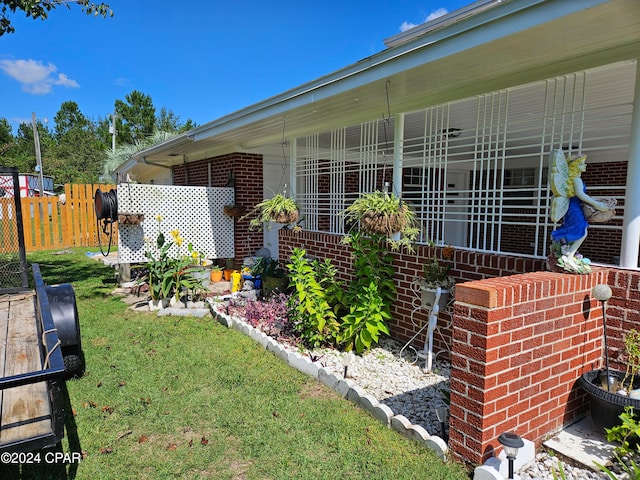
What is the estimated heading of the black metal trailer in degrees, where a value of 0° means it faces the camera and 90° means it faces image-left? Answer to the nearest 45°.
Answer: approximately 0°

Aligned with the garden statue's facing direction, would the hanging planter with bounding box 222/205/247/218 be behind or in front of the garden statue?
behind

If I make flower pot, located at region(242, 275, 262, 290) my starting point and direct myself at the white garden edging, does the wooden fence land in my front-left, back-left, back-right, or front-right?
back-right

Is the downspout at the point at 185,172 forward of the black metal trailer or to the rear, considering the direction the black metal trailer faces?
to the rear

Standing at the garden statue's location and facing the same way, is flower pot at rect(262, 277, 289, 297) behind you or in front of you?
behind

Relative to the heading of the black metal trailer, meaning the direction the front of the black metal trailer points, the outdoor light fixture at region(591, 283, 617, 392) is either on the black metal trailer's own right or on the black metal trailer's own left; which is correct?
on the black metal trailer's own left
